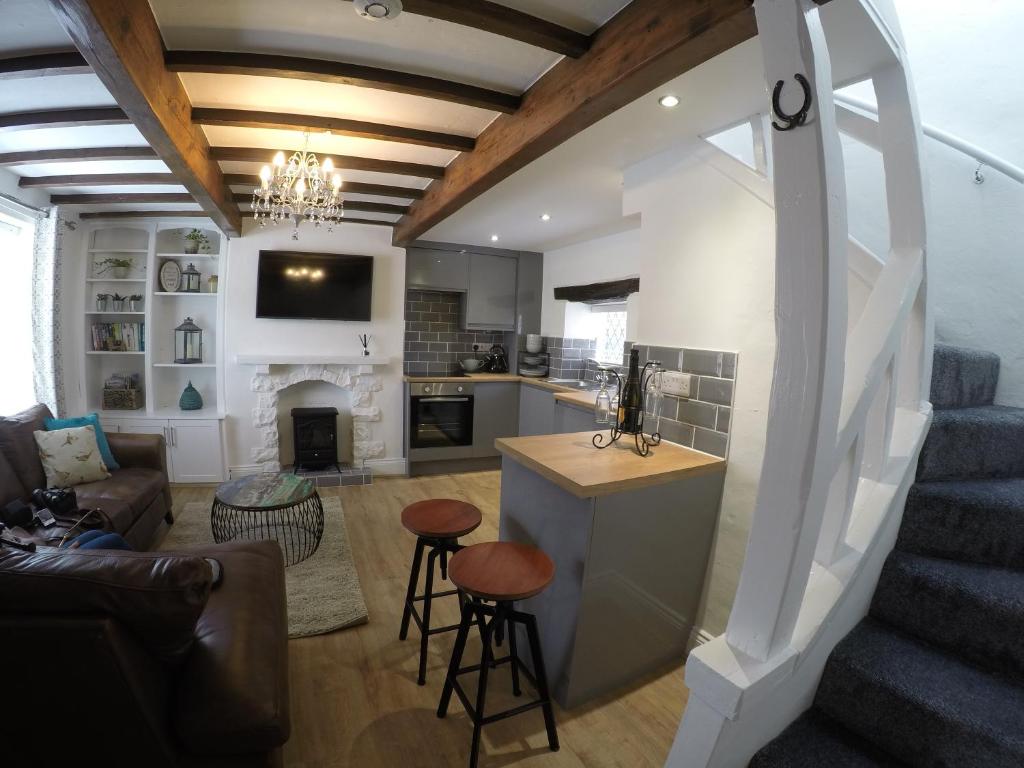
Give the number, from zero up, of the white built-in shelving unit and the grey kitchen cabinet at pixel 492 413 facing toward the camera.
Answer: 2

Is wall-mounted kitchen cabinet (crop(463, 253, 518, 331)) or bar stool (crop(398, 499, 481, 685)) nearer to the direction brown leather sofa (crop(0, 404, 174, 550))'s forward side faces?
the bar stool

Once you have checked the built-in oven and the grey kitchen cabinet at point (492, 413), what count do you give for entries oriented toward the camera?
2

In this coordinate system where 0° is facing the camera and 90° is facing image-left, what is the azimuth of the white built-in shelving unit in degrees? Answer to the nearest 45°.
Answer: approximately 0°

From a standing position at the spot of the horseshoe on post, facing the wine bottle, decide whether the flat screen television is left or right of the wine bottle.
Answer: left
